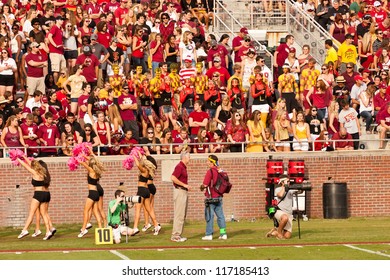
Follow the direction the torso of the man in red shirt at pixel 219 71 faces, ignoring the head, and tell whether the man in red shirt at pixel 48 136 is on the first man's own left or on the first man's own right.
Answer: on the first man's own right

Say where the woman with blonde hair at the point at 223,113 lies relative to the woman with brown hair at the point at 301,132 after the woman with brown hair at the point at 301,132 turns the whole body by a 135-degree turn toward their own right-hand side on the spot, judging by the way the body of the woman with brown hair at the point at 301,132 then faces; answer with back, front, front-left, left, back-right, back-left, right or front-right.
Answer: front-left
